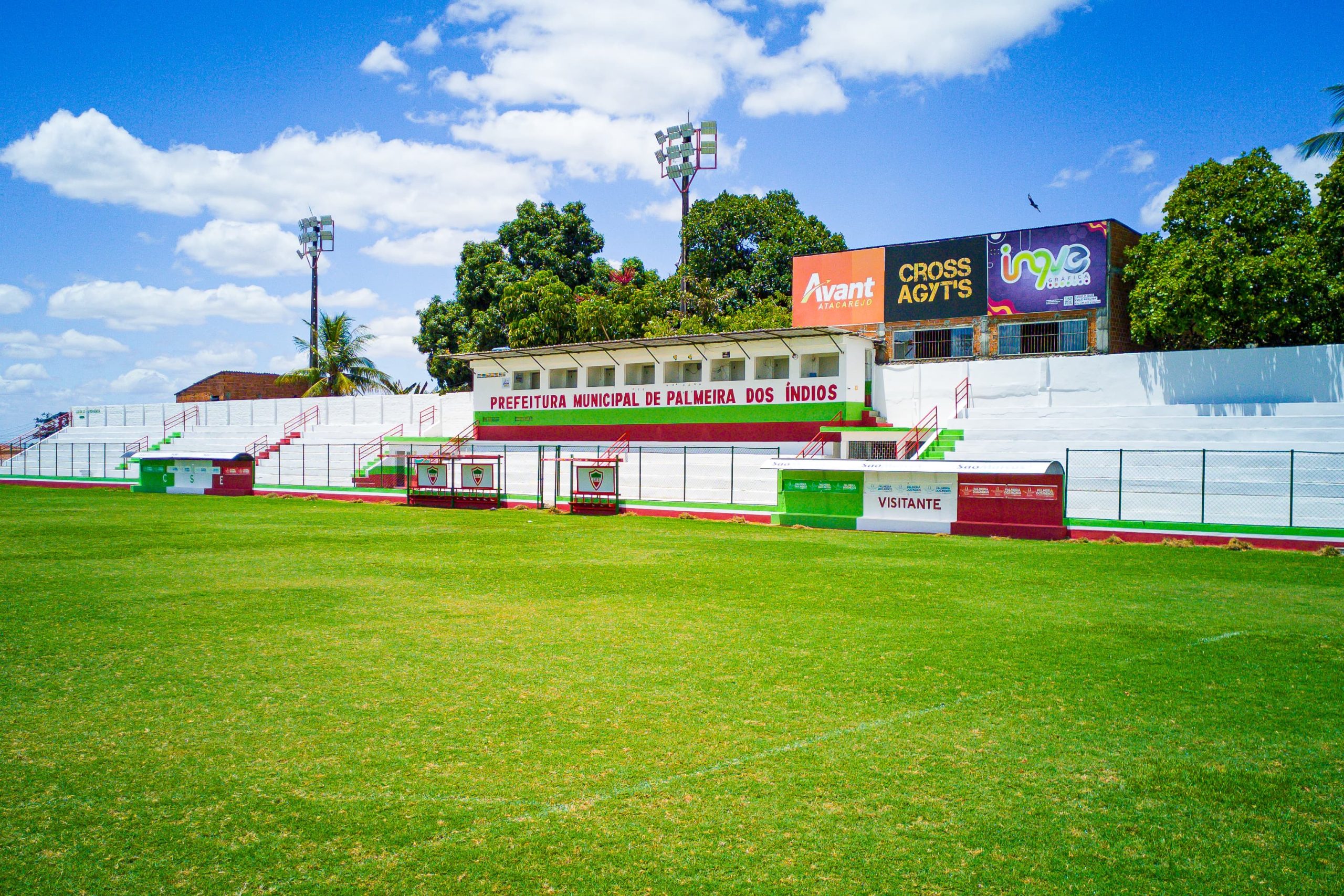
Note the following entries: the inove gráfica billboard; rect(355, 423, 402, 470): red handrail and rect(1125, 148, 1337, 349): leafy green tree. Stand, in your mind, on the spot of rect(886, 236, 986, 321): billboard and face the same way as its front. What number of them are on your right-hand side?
1

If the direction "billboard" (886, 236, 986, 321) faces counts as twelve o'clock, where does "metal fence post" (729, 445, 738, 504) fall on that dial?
The metal fence post is roughly at 1 o'clock from the billboard.

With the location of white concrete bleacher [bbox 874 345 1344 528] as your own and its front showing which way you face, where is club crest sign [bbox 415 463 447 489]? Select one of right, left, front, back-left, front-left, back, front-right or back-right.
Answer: right

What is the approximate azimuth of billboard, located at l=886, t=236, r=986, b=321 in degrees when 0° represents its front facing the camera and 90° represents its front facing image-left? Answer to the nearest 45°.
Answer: approximately 0°

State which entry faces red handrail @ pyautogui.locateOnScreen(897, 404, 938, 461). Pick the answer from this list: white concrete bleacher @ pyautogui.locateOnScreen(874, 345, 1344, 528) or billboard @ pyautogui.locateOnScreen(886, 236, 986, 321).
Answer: the billboard

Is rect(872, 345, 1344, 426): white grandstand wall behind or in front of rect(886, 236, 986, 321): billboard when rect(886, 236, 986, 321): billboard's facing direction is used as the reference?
in front

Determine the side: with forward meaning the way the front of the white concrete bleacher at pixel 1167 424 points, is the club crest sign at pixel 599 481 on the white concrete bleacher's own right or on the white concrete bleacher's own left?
on the white concrete bleacher's own right

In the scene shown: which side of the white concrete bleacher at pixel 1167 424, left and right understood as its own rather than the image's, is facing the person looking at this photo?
front

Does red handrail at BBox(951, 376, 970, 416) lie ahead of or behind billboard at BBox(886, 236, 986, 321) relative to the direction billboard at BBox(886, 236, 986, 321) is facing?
ahead

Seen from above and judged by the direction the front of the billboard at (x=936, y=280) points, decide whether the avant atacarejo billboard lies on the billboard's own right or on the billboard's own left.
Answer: on the billboard's own right

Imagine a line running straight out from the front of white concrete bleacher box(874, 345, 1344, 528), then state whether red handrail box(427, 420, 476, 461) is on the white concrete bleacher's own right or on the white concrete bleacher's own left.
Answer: on the white concrete bleacher's own right

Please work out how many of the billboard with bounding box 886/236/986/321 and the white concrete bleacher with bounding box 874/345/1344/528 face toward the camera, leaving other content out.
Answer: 2

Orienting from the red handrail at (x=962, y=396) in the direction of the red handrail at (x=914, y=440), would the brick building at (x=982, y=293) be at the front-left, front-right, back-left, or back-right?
back-right

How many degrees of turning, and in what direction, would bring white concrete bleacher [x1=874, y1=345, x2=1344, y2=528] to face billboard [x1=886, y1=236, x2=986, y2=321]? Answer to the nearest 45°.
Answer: approximately 135° to its right

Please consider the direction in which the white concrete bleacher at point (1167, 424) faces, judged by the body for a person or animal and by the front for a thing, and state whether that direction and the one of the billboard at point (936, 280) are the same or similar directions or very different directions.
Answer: same or similar directions
